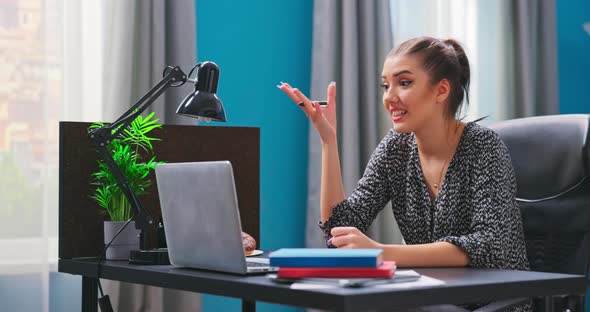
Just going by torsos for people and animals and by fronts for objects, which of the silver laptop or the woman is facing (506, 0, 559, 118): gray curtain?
the silver laptop

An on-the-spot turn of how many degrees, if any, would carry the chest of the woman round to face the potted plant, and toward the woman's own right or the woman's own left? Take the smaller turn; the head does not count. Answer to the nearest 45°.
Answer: approximately 45° to the woman's own right

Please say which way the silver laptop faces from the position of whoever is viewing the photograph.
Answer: facing away from the viewer and to the right of the viewer

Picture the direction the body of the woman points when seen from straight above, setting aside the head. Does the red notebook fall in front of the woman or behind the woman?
in front

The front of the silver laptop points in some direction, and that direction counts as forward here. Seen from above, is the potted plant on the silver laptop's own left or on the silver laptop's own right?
on the silver laptop's own left

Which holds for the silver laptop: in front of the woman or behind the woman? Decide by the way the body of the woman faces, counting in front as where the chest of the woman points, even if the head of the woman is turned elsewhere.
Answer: in front

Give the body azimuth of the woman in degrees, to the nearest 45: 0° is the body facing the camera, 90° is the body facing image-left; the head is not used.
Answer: approximately 45°

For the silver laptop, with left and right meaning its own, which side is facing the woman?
front

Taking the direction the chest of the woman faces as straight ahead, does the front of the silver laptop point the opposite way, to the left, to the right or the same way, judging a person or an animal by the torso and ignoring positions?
the opposite way

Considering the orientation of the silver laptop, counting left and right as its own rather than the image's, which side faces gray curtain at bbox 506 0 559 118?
front
